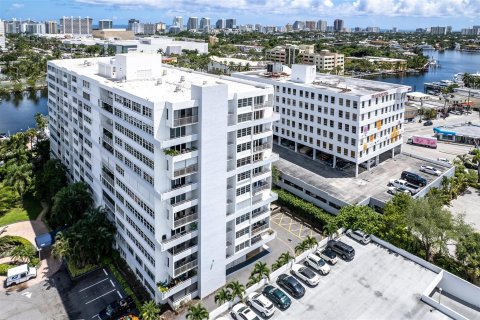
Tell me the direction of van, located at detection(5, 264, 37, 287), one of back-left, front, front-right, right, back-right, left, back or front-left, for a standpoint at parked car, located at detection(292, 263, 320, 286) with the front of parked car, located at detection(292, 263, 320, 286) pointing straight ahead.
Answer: front-left

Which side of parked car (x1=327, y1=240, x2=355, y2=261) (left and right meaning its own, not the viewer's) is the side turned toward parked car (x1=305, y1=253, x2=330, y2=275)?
left

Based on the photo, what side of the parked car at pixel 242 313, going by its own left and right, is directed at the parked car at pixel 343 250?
right

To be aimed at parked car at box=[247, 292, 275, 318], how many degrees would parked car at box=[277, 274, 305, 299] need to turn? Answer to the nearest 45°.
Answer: approximately 90° to its left

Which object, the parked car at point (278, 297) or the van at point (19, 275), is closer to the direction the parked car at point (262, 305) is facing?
the van

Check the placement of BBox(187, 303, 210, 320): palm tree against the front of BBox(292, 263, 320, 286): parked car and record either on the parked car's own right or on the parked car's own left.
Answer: on the parked car's own left

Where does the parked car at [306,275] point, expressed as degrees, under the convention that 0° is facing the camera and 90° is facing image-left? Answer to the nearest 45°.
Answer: approximately 135°

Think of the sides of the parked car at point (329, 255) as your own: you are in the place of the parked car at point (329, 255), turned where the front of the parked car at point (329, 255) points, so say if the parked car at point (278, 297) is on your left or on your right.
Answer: on your left

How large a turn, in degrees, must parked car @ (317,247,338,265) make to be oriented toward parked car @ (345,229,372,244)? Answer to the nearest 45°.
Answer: approximately 90° to its right

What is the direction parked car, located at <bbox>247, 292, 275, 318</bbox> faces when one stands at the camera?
facing away from the viewer and to the left of the viewer

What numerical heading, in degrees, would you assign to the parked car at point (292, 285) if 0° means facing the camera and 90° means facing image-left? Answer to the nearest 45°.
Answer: approximately 135°

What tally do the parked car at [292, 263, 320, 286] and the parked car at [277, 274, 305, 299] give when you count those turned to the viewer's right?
0

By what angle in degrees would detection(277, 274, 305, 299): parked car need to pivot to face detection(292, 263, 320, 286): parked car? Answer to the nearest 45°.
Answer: approximately 90° to its right

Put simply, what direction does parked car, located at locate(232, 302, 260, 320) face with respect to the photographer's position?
facing away from the viewer and to the left of the viewer
